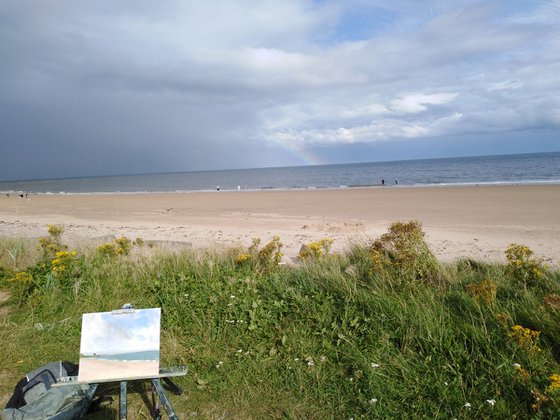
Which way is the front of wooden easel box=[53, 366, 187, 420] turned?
toward the camera

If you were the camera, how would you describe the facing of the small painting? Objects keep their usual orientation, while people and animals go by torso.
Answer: facing the viewer

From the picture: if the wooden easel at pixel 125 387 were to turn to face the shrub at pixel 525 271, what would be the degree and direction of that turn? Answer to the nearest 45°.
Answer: approximately 90° to its left

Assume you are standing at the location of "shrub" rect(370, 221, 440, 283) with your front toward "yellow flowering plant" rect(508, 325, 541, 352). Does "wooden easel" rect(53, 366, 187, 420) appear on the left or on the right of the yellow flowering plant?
right

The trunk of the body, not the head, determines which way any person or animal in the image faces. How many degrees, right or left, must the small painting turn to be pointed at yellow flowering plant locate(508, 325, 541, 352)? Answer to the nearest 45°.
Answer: approximately 90° to its left
